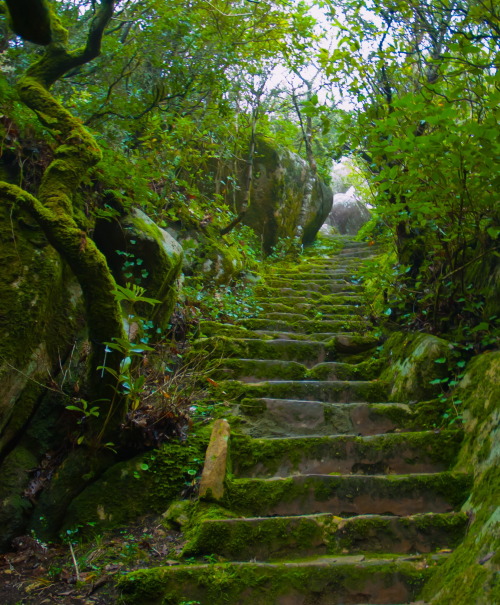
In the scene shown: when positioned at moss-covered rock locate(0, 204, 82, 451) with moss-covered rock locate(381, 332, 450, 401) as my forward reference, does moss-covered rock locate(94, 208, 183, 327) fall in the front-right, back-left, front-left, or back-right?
front-left

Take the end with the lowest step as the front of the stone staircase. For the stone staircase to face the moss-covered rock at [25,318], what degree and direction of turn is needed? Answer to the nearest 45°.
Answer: approximately 90° to its right

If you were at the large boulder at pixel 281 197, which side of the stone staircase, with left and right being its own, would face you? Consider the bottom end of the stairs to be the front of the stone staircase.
back

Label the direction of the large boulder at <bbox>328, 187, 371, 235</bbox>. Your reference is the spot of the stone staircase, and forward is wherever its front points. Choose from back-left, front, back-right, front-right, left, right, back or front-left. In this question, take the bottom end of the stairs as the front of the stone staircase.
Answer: back

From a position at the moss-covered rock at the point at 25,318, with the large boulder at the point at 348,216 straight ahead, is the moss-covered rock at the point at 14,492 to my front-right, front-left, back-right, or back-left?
back-right

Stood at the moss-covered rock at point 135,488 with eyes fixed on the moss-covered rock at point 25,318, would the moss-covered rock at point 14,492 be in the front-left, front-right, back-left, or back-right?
front-left

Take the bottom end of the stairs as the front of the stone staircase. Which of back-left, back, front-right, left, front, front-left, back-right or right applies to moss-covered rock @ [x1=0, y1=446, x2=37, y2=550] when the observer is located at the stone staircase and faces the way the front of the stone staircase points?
right

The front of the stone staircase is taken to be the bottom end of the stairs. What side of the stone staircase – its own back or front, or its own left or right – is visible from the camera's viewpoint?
front

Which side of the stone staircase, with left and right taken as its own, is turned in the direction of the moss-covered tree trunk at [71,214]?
right

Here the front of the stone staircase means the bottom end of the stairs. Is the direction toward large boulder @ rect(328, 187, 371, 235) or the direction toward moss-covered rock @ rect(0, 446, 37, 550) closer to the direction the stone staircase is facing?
the moss-covered rock
